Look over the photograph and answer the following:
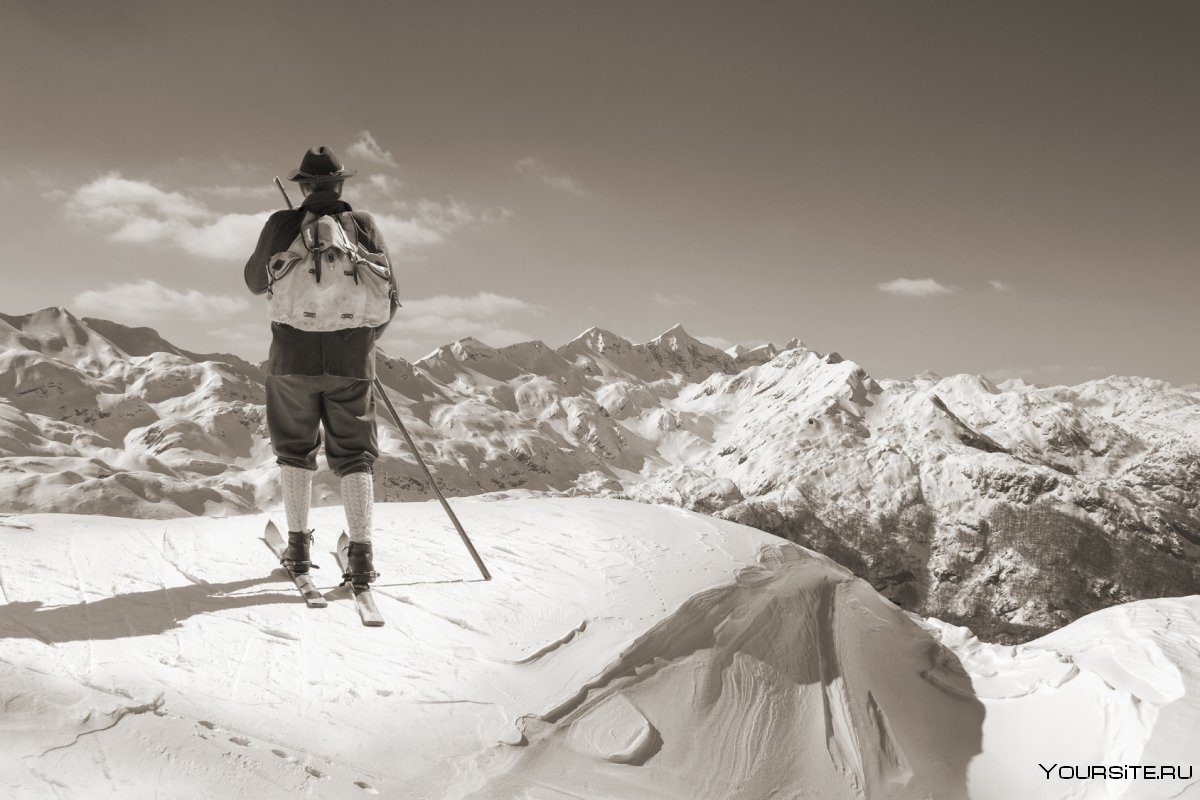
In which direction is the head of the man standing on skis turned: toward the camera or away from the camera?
away from the camera

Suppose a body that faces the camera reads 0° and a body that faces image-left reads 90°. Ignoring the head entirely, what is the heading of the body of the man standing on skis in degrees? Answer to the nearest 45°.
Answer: approximately 180°
